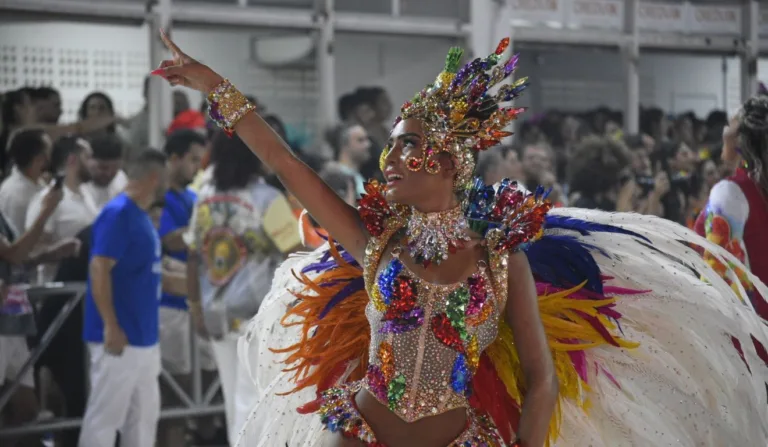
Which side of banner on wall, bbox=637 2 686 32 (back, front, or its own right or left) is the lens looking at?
front

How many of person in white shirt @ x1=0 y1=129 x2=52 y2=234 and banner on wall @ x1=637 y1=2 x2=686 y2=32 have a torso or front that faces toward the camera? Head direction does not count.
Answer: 1

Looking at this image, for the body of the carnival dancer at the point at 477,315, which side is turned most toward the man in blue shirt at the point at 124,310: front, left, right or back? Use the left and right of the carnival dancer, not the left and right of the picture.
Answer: right

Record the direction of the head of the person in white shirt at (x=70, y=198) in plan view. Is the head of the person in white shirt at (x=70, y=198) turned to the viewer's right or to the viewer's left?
to the viewer's right

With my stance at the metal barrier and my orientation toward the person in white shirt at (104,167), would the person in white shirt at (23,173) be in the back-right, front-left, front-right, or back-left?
front-left

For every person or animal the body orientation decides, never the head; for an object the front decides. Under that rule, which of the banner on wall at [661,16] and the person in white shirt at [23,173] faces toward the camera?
the banner on wall

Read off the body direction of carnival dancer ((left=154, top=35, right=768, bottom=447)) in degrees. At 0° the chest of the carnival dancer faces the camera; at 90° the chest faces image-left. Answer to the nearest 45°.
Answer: approximately 45°

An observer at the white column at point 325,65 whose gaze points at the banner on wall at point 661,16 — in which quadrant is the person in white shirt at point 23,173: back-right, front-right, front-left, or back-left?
back-right

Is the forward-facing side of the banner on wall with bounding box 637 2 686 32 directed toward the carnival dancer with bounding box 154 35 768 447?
yes

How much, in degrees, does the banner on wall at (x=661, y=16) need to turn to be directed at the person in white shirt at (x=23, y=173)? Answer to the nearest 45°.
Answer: approximately 45° to its right

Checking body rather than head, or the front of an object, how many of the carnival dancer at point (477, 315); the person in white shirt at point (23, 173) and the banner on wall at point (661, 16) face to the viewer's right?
1

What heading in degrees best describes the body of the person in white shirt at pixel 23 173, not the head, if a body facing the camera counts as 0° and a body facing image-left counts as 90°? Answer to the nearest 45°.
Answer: approximately 270°
